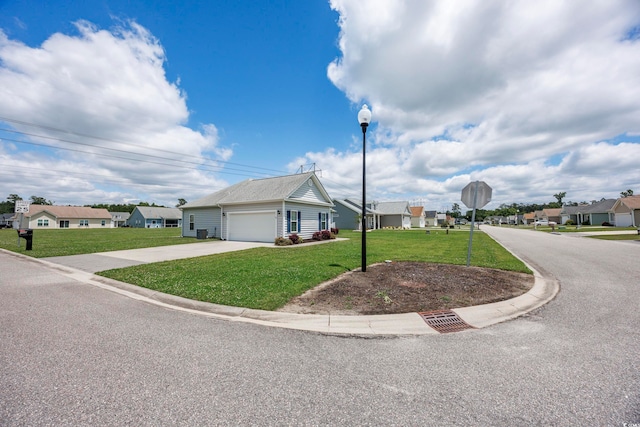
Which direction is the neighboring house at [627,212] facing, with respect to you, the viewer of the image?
facing the viewer and to the left of the viewer

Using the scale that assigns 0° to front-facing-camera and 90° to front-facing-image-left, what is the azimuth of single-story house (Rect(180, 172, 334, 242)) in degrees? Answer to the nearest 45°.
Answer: approximately 315°

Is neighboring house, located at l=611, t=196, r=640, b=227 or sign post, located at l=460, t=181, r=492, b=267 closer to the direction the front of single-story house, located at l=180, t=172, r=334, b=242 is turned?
the sign post

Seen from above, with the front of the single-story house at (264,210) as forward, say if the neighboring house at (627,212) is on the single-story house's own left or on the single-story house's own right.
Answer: on the single-story house's own left

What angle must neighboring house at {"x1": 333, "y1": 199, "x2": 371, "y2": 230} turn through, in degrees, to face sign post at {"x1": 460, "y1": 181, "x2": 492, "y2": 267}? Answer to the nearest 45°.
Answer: approximately 45° to its right

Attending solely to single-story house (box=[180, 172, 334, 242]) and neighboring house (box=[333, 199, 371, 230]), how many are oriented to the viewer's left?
0

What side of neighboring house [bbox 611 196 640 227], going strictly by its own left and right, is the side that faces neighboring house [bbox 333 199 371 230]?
front

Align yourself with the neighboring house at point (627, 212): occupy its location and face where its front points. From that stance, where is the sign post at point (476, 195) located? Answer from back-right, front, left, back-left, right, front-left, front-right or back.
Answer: front-left

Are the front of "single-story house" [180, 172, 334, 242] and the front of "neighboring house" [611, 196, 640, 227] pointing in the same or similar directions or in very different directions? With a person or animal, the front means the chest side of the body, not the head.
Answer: very different directions

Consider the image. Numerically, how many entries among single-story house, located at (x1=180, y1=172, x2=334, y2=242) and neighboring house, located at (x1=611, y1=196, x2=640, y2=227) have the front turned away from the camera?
0

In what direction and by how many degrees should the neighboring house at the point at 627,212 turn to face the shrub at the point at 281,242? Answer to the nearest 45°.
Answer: approximately 45° to its left

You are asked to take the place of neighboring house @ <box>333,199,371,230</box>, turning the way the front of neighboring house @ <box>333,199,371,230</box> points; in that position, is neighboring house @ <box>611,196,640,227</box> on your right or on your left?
on your left

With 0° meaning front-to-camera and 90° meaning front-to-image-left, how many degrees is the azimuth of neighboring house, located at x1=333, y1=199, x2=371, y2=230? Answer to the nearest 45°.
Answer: approximately 315°

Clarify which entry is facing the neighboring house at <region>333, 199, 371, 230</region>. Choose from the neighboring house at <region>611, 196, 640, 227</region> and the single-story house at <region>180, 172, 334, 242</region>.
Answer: the neighboring house at <region>611, 196, 640, 227</region>
